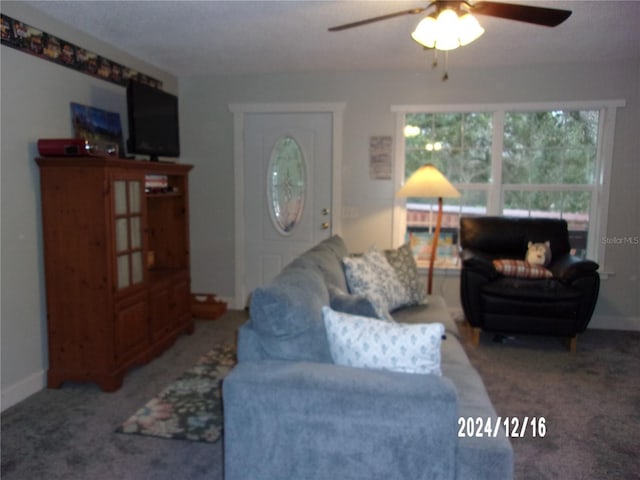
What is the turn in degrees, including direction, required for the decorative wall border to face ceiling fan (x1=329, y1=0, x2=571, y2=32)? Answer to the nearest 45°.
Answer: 0° — it already faces it

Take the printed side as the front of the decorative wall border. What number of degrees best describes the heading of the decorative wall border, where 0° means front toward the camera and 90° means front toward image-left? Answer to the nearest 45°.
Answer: approximately 315°

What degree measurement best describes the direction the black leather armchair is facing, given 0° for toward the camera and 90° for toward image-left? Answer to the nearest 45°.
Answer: approximately 0°

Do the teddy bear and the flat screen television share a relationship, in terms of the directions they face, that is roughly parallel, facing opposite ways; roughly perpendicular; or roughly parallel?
roughly perpendicular

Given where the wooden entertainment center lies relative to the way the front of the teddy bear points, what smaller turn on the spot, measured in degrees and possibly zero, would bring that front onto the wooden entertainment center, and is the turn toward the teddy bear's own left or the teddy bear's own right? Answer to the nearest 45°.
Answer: approximately 45° to the teddy bear's own right

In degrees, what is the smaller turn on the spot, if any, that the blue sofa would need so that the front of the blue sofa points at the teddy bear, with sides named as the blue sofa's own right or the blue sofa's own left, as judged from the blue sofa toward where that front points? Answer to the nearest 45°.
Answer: approximately 45° to the blue sofa's own left

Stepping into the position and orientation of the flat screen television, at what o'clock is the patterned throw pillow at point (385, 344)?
The patterned throw pillow is roughly at 1 o'clock from the flat screen television.

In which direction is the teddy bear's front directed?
toward the camera

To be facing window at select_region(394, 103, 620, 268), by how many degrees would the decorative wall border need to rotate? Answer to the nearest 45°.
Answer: approximately 45° to its left

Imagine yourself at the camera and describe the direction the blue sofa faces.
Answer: facing to the right of the viewer

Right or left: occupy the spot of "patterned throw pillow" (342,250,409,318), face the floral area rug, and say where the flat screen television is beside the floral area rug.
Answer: right

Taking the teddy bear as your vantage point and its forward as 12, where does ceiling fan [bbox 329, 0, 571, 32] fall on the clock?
The ceiling fan is roughly at 12 o'clock from the teddy bear.

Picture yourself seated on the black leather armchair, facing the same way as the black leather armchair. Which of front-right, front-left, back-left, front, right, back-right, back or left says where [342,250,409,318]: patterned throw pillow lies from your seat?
front-right

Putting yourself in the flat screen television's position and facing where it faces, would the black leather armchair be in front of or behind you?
in front

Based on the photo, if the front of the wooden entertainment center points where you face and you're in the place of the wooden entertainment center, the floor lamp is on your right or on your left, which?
on your left

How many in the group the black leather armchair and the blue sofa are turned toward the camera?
1
